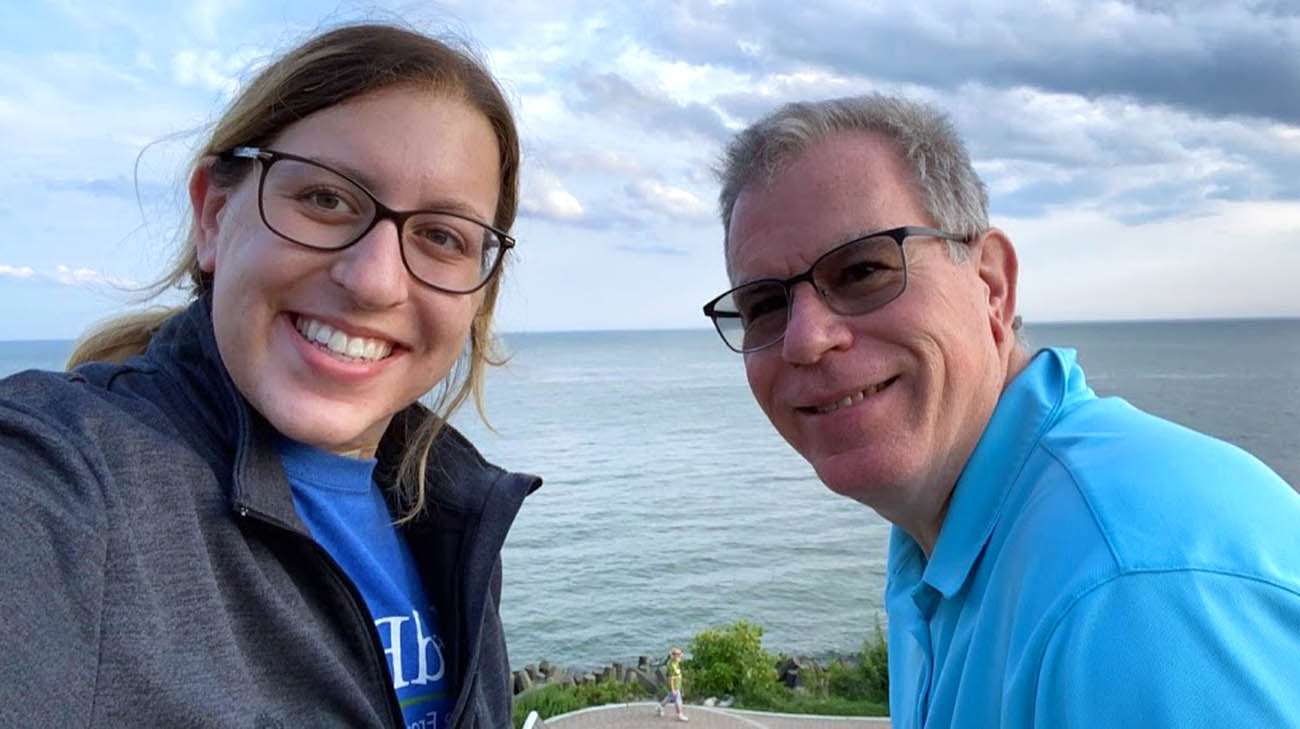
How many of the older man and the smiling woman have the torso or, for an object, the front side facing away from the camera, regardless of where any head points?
0

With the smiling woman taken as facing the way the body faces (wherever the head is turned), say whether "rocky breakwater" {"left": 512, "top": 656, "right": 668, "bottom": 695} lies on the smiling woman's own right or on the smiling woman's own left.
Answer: on the smiling woman's own left

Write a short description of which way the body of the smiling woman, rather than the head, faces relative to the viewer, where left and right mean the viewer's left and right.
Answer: facing the viewer and to the right of the viewer

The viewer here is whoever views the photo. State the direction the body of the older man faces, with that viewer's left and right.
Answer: facing the viewer and to the left of the viewer

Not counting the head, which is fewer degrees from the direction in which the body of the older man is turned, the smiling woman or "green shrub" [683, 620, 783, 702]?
the smiling woman

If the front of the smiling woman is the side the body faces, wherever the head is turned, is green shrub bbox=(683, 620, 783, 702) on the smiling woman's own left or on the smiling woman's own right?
on the smiling woman's own left

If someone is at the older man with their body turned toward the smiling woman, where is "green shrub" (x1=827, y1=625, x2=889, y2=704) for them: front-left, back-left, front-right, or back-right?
back-right
